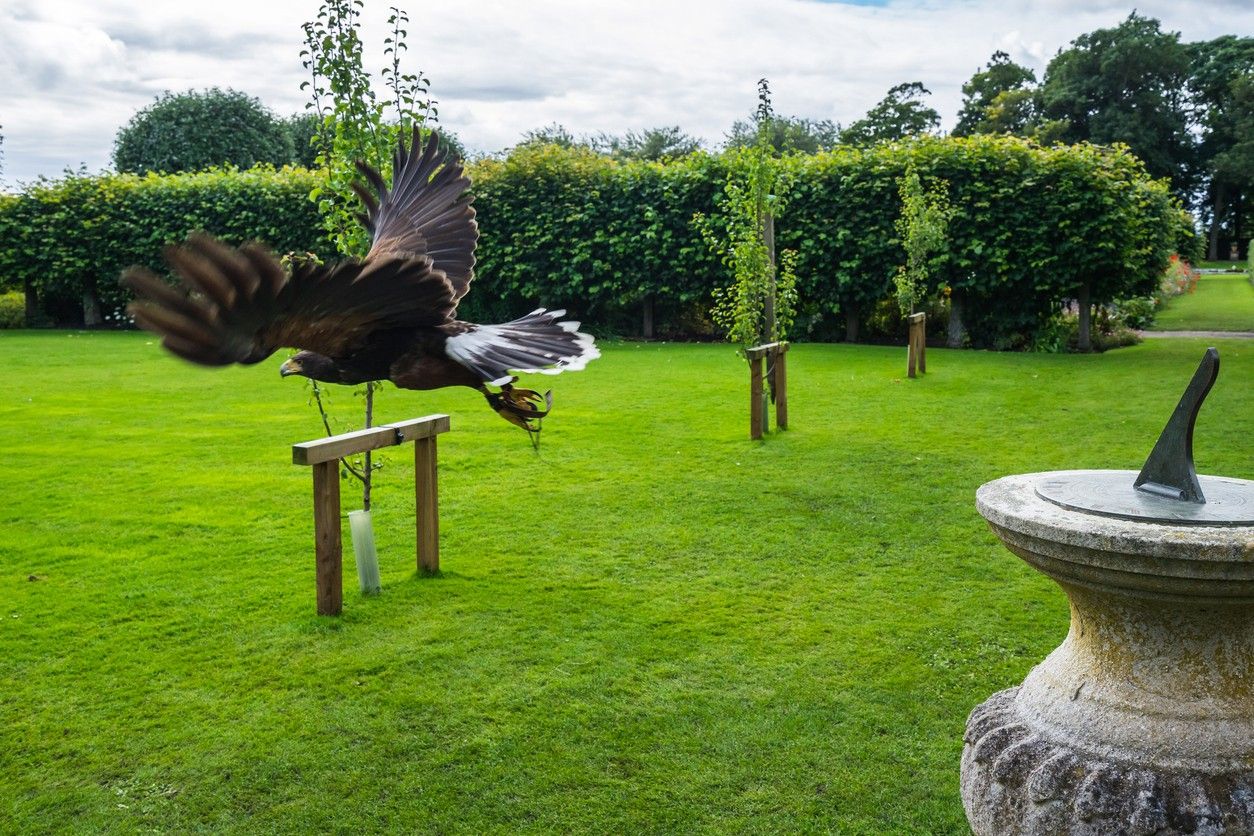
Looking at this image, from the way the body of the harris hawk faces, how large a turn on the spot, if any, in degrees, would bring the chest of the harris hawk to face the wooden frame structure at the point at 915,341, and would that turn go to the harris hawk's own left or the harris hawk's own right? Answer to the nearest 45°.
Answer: approximately 135° to the harris hawk's own right

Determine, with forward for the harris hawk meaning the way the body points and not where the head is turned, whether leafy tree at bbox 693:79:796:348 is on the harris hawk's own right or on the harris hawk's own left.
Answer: on the harris hawk's own right

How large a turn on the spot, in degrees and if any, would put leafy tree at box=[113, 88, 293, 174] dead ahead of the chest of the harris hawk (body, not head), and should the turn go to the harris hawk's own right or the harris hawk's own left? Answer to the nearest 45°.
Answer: approximately 90° to the harris hawk's own right

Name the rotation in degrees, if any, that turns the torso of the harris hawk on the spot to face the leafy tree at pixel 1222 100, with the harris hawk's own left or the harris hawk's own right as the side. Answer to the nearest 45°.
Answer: approximately 135° to the harris hawk's own right

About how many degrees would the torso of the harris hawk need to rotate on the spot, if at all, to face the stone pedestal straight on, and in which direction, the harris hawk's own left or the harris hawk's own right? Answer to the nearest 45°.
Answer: approximately 180°

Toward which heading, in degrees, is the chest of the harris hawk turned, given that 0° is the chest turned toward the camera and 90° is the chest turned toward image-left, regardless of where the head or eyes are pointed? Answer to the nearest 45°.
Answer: approximately 90°

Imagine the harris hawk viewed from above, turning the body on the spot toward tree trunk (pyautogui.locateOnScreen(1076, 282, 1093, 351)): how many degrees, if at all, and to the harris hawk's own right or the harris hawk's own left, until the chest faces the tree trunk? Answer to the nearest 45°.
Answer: approximately 135° to the harris hawk's own right

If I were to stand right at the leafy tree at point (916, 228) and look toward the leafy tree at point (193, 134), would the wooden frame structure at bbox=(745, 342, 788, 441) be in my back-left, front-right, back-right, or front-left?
back-left
